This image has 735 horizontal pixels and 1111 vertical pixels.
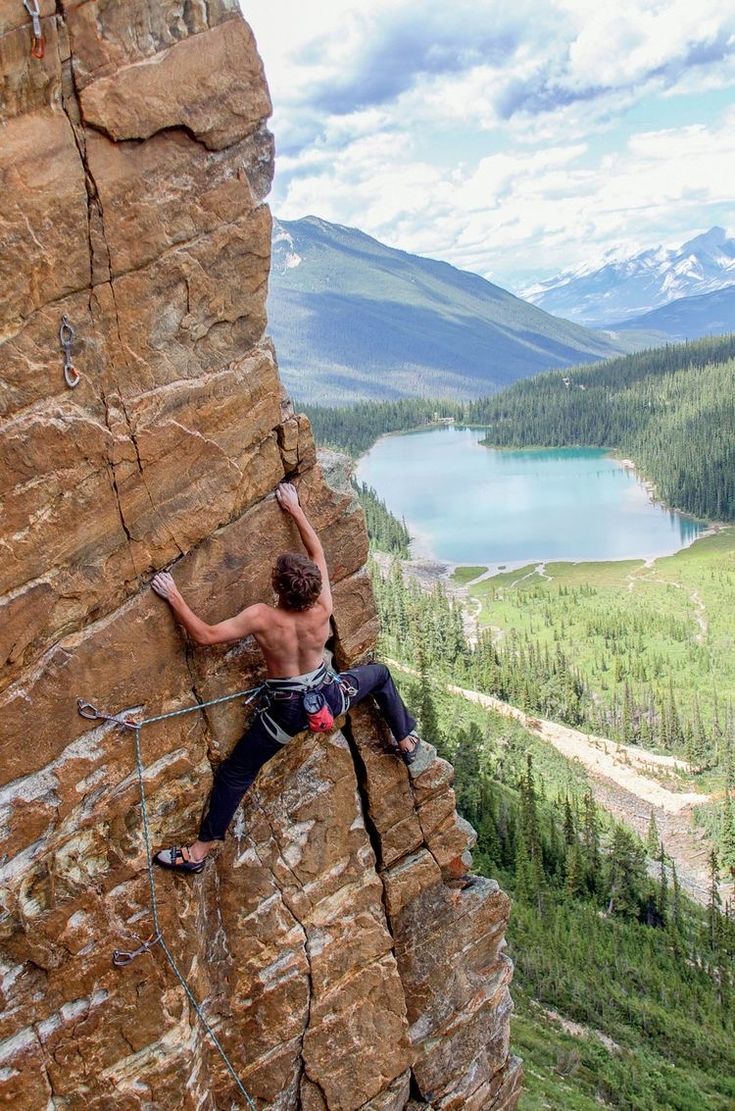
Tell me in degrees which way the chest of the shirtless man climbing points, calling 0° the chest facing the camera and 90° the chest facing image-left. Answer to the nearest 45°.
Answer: approximately 180°

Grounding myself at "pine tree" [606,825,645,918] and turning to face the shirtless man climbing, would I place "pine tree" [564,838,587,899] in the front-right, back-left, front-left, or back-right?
front-right

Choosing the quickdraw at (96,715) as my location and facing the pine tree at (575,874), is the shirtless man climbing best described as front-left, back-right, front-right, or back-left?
front-right

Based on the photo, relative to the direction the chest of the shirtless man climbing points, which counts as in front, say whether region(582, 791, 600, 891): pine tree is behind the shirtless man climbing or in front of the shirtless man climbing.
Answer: in front

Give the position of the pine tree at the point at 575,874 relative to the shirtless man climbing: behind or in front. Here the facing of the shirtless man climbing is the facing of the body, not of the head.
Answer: in front

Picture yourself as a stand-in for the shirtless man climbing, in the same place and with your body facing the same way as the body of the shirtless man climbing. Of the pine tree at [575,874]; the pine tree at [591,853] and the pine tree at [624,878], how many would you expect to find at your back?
0
